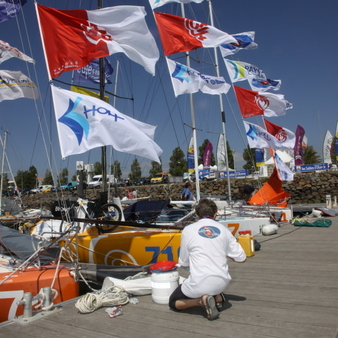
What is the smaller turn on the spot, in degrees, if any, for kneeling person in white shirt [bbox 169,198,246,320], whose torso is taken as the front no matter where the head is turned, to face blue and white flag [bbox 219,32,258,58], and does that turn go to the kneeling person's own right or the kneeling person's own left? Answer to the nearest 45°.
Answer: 0° — they already face it

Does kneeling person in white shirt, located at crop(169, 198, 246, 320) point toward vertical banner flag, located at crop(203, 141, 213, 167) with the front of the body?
yes

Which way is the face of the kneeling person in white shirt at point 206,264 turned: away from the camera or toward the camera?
away from the camera

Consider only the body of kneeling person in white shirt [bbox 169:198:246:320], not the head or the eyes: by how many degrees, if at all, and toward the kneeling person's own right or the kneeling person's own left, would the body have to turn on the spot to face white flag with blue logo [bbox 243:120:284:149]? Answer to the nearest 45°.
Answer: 0° — they already face it

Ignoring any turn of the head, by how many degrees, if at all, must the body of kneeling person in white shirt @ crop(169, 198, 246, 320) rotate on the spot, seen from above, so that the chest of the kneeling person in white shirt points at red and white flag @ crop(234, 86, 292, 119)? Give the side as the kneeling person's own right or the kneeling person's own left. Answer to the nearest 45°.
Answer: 0° — they already face it

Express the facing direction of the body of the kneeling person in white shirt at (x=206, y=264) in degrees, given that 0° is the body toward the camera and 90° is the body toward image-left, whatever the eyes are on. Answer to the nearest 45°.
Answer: approximately 180°
